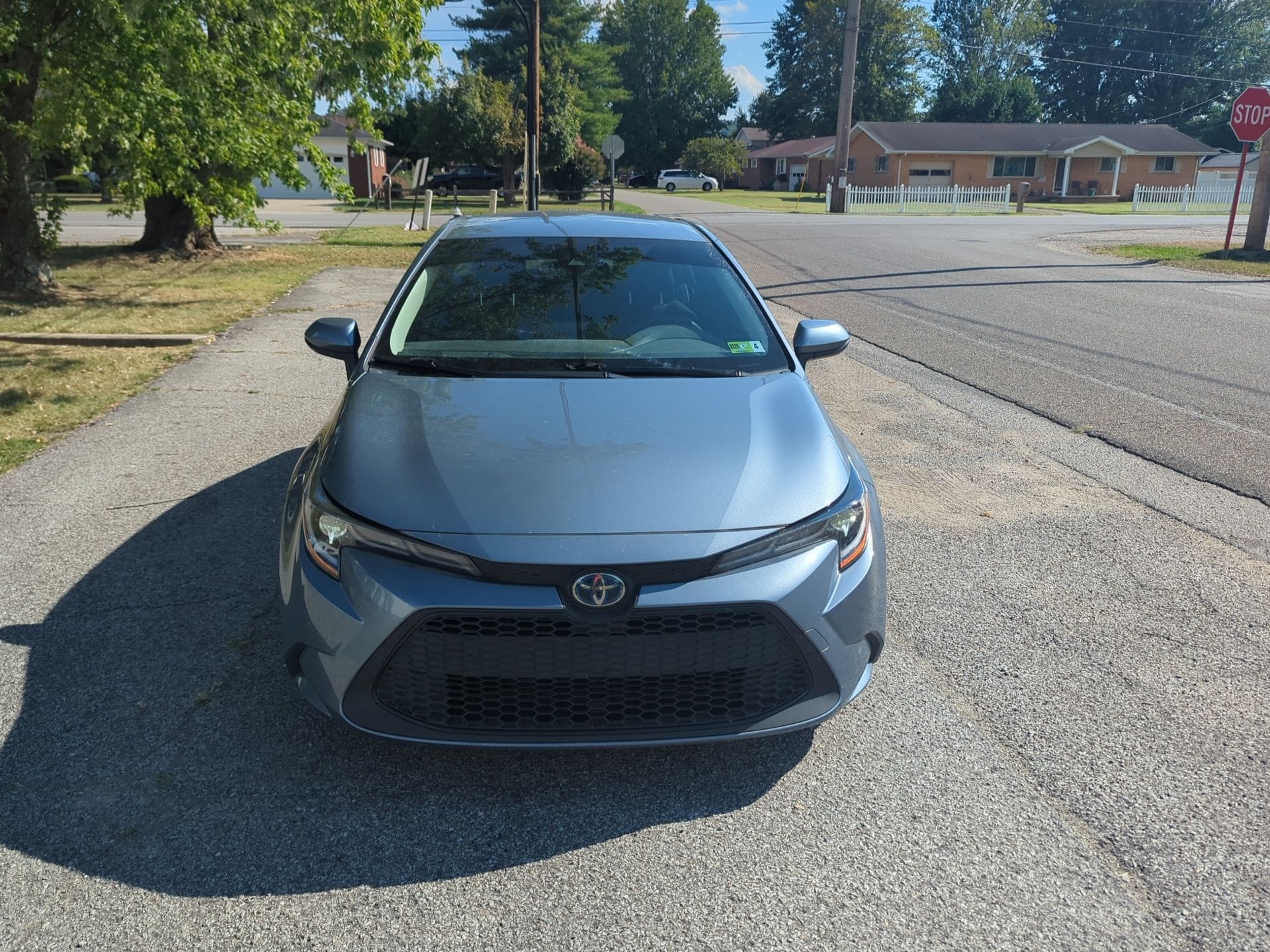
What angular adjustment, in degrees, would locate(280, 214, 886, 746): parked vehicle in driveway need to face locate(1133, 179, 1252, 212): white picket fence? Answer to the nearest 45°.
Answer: approximately 135° to its left

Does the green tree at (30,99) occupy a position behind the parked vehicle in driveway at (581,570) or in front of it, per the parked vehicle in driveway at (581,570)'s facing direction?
behind

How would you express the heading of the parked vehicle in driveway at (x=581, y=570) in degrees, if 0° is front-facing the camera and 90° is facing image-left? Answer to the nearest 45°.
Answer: approximately 0°

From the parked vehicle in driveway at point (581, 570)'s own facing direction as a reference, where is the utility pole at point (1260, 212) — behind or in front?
behind

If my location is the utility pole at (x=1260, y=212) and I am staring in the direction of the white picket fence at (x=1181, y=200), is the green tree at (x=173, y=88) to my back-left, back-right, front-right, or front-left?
back-left

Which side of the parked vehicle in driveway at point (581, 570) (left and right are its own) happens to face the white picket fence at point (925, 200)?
back
